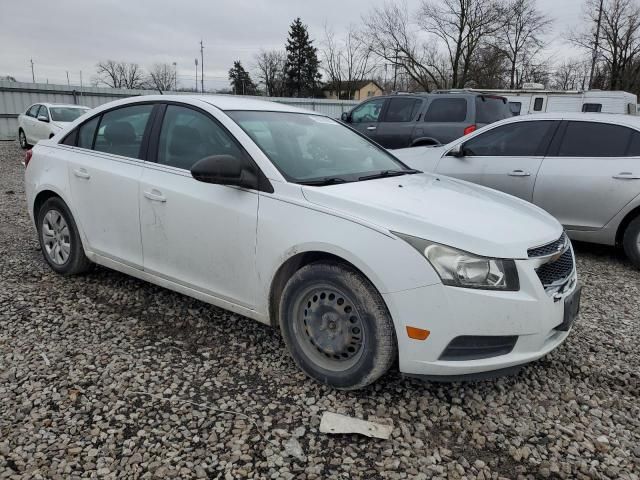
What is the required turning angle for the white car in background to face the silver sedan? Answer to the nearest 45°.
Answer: approximately 45° to its right

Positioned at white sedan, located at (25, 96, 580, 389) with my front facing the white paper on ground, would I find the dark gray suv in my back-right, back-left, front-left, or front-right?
back-left

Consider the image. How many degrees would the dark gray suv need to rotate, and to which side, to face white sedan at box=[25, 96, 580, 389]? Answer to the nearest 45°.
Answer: approximately 135° to its left

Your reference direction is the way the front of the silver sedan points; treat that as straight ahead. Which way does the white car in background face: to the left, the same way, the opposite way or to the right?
the opposite way

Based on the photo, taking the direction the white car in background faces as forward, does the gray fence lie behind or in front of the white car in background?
behind

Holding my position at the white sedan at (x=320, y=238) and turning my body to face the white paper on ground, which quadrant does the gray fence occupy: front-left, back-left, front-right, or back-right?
back-right

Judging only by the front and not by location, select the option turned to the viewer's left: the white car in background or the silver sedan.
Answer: the silver sedan

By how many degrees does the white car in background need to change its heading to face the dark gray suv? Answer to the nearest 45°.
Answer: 0° — it already faces it

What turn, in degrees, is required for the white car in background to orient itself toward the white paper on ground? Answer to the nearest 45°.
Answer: approximately 45° to its right

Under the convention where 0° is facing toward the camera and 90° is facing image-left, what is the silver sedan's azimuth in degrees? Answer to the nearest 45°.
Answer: approximately 90°

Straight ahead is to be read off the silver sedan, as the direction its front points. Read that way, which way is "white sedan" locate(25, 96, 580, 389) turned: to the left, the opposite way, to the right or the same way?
the opposite way
